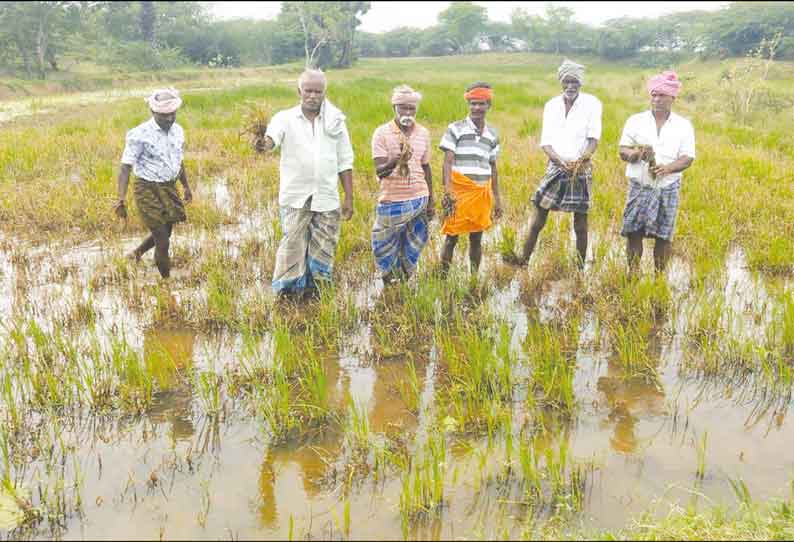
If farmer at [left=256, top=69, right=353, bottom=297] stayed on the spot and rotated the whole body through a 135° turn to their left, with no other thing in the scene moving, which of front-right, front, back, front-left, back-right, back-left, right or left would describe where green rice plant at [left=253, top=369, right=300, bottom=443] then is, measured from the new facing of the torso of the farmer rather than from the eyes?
back-right

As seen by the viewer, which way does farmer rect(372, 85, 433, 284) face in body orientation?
toward the camera

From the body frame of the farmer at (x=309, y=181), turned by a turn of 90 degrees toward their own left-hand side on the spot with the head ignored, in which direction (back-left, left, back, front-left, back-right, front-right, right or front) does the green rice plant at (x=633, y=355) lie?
front-right

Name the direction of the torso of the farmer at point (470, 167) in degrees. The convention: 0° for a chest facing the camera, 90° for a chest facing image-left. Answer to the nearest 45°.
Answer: approximately 0°

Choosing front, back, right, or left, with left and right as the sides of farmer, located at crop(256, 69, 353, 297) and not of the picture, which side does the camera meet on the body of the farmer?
front

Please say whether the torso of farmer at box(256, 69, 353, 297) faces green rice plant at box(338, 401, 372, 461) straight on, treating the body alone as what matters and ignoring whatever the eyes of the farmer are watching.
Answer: yes

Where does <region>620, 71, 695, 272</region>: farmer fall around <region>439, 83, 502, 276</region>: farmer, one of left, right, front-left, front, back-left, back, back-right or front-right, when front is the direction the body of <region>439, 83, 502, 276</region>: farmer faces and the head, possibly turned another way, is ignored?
left

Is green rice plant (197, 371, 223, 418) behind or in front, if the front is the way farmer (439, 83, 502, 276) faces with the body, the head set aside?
in front

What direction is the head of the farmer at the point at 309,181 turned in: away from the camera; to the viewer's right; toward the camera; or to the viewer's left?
toward the camera
